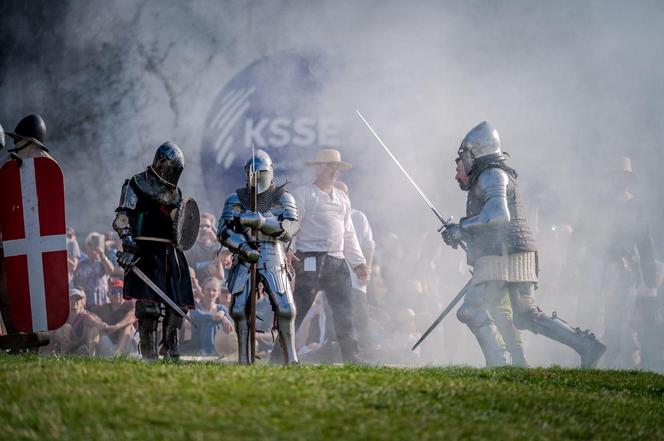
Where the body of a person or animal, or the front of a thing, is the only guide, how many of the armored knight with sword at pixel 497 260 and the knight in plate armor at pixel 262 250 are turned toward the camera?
1

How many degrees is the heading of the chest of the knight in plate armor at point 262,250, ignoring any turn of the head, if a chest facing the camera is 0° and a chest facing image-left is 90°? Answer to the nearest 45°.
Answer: approximately 0°

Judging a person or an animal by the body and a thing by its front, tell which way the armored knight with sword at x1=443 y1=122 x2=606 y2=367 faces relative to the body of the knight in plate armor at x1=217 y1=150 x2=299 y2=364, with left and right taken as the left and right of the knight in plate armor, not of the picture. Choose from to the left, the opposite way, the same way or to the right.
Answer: to the right

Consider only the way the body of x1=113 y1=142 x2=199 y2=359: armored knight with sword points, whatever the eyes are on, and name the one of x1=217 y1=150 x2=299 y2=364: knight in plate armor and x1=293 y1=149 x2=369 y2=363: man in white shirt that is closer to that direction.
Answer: the knight in plate armor

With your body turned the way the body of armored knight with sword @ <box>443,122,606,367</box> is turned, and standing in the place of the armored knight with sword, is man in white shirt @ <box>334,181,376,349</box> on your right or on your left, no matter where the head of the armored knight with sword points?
on your right

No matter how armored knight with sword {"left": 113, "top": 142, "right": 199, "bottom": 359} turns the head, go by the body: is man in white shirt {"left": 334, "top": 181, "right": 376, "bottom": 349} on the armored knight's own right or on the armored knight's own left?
on the armored knight's own left

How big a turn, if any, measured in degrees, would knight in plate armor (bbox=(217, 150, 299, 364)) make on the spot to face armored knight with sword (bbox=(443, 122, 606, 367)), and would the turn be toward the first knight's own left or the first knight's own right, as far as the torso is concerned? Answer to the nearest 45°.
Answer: approximately 90° to the first knight's own left

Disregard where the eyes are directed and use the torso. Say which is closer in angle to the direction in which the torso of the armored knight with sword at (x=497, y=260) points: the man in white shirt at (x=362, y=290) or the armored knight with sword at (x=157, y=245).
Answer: the armored knight with sword

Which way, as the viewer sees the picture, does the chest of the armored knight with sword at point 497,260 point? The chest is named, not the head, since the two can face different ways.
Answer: to the viewer's left
